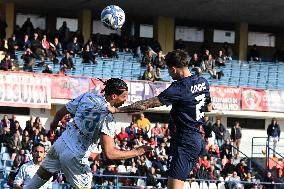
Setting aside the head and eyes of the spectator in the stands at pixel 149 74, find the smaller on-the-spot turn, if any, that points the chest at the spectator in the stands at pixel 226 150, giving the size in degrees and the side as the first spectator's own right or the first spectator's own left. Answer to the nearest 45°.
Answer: approximately 45° to the first spectator's own left

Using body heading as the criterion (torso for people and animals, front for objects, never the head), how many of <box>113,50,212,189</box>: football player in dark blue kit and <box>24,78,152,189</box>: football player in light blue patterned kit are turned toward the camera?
0

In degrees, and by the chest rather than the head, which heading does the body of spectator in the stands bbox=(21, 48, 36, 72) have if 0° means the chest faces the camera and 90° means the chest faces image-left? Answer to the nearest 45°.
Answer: approximately 0°

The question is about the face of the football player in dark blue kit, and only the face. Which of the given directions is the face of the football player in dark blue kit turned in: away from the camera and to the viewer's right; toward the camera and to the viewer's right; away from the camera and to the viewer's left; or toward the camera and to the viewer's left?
away from the camera and to the viewer's left

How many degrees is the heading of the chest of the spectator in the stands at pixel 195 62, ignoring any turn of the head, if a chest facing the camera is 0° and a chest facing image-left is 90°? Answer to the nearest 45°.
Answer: approximately 0°

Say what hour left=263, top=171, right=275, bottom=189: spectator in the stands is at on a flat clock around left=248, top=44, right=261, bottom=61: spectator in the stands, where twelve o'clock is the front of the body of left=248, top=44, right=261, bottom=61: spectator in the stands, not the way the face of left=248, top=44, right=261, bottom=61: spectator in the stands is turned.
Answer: left=263, top=171, right=275, bottom=189: spectator in the stands is roughly at 12 o'clock from left=248, top=44, right=261, bottom=61: spectator in the stands.

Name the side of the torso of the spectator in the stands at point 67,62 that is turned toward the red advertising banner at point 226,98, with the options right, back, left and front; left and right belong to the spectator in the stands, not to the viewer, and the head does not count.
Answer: left

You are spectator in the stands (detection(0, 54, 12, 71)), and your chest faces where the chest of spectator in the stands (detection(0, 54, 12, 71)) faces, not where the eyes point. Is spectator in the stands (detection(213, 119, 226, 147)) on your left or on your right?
on your left
